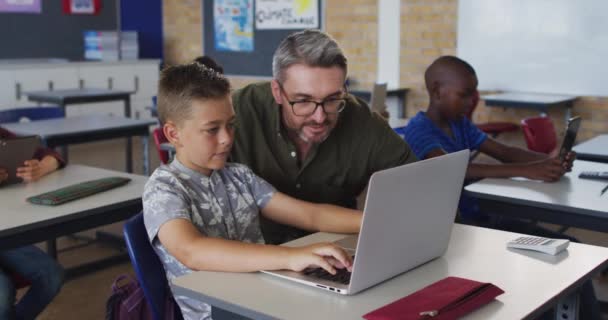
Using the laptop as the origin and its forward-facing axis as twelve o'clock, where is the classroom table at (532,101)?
The classroom table is roughly at 2 o'clock from the laptop.

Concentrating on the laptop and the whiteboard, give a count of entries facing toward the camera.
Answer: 1

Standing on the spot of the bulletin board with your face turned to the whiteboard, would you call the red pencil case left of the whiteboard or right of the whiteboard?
right

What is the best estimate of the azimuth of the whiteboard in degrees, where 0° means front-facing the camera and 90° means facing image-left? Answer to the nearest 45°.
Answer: approximately 0°

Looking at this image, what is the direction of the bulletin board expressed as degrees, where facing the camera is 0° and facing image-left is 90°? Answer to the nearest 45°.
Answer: approximately 0°

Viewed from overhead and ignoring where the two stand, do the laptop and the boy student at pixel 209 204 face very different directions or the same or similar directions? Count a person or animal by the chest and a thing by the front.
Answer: very different directions

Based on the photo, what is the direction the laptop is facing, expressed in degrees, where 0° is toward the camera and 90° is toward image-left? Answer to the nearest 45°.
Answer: approximately 135°

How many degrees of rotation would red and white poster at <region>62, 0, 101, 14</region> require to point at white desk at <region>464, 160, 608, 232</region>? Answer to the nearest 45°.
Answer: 0° — it already faces it

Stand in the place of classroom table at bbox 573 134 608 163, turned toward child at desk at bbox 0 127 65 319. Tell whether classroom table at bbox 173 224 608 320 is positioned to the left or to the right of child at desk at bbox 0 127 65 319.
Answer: left
